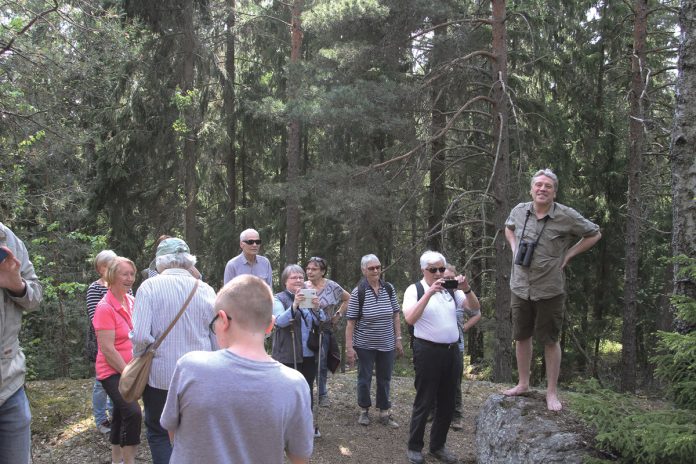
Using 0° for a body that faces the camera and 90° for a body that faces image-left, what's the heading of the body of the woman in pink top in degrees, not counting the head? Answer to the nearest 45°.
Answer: approximately 315°

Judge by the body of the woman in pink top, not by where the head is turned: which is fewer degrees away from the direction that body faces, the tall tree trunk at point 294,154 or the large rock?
the large rock

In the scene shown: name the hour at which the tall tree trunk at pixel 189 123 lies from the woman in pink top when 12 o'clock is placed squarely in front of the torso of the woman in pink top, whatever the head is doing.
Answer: The tall tree trunk is roughly at 8 o'clock from the woman in pink top.

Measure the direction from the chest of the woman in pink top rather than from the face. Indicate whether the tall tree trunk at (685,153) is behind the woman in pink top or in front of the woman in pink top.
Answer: in front

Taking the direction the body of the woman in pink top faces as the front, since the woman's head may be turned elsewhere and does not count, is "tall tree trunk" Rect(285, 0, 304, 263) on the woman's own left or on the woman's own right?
on the woman's own left

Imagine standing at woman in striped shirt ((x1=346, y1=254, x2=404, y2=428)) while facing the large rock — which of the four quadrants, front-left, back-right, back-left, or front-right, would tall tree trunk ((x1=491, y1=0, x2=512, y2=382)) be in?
back-left

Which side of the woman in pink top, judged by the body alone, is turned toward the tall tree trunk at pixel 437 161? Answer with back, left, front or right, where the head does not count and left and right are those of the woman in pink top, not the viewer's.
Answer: left

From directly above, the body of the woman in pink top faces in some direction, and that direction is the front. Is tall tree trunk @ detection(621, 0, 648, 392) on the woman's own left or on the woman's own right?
on the woman's own left

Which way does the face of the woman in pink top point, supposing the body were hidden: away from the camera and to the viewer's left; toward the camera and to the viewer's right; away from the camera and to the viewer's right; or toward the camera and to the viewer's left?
toward the camera and to the viewer's right

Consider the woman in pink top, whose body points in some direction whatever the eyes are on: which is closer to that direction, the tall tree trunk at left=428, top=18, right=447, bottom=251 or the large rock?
the large rock

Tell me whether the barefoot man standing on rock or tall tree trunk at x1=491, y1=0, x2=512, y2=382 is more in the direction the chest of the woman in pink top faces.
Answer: the barefoot man standing on rock
